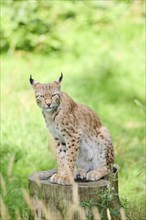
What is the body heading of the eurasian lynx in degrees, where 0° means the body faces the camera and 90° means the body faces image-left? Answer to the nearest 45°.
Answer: approximately 45°
